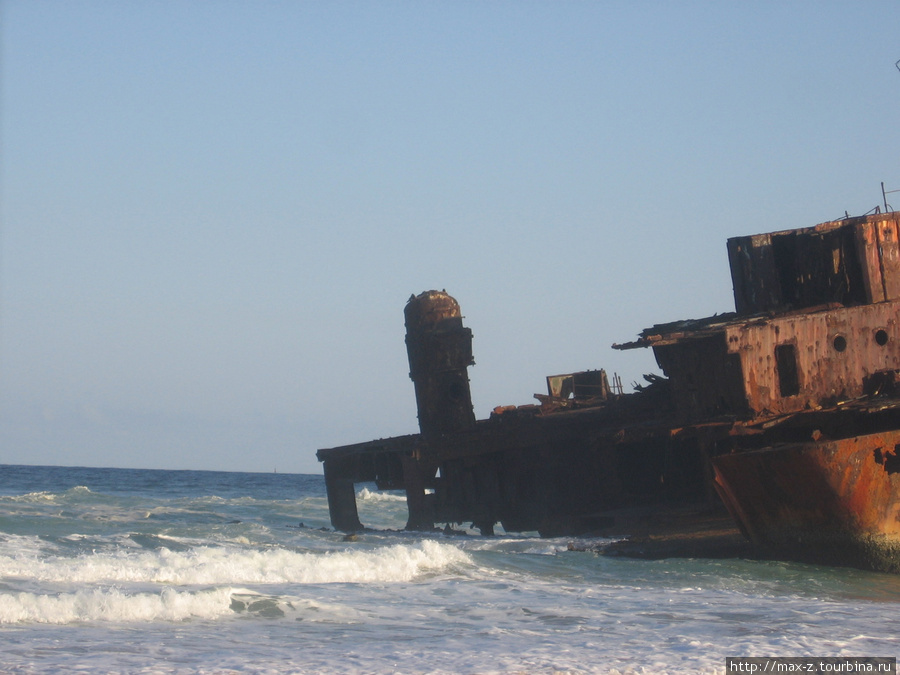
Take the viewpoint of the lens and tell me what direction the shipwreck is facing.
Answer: facing the viewer and to the right of the viewer
